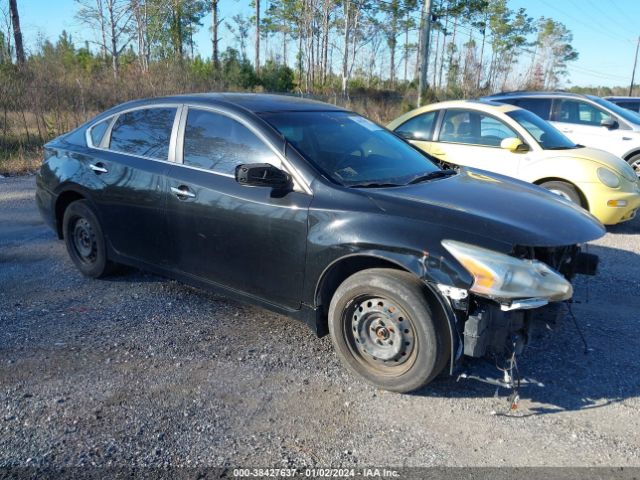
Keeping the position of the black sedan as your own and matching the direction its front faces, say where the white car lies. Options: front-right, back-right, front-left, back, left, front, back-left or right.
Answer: left

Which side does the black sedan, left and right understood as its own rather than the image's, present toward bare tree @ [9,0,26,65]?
back

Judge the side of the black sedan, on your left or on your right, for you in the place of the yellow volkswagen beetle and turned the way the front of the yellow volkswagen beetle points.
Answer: on your right

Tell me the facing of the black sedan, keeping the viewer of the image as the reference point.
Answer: facing the viewer and to the right of the viewer

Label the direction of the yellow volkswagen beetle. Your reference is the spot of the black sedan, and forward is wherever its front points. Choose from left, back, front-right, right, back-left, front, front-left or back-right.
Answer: left

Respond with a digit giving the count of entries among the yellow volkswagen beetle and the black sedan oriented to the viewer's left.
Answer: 0

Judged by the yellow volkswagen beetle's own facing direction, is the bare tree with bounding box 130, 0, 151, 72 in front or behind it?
behind

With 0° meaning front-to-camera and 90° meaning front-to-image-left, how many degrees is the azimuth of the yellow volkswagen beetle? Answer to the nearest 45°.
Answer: approximately 315°

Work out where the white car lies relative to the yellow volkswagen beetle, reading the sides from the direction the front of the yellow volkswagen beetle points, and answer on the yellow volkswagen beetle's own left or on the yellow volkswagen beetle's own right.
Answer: on the yellow volkswagen beetle's own left
